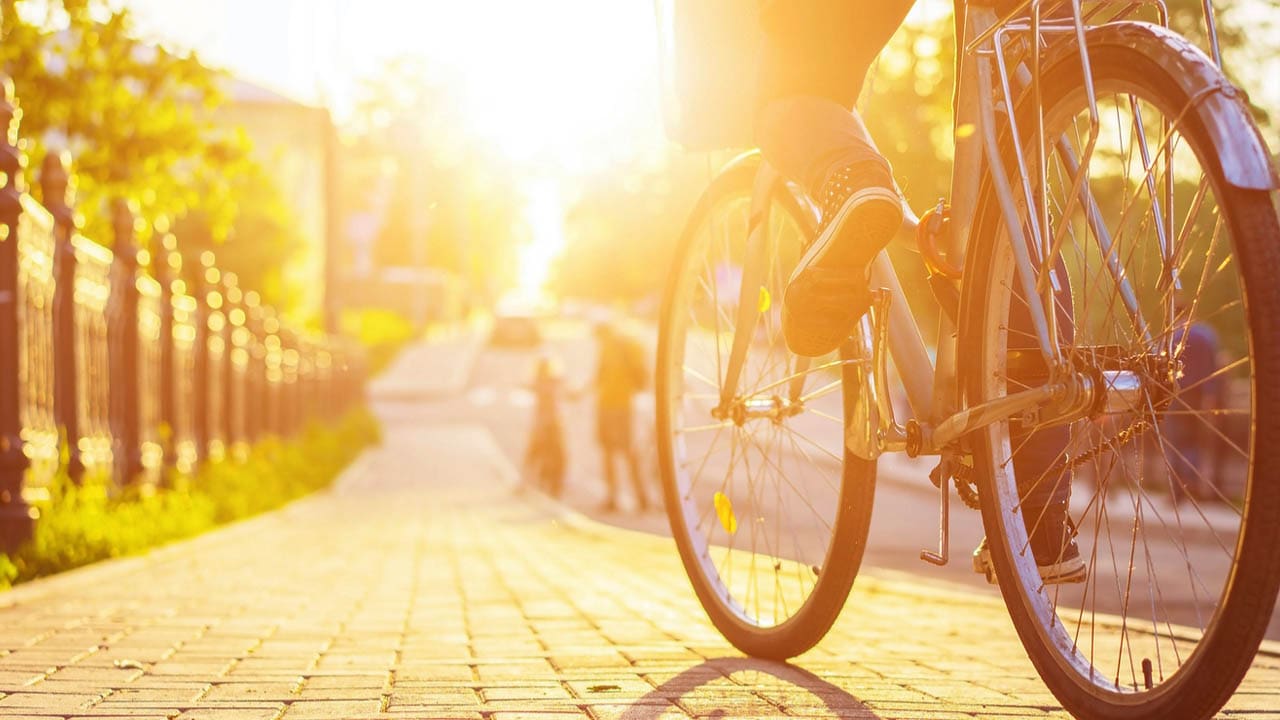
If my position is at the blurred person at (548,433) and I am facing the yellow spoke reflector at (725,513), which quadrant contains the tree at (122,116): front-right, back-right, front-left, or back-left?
front-right

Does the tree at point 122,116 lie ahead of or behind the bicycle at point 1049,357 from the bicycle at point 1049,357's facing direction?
ahead

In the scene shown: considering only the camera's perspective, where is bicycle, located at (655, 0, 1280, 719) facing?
facing away from the viewer and to the left of the viewer

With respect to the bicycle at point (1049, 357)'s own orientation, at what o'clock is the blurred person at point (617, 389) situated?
The blurred person is roughly at 1 o'clock from the bicycle.

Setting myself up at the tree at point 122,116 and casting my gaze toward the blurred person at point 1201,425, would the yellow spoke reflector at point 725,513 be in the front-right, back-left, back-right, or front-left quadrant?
front-right

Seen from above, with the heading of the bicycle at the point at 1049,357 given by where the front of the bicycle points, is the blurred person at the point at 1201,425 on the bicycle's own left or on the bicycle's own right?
on the bicycle's own right

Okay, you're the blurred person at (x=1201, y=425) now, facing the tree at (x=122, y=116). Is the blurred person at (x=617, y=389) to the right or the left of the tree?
right

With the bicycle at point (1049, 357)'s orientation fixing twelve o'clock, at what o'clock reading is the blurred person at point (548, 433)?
The blurred person is roughly at 1 o'clock from the bicycle.
